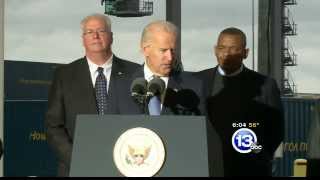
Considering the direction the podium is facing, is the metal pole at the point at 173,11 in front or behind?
behind

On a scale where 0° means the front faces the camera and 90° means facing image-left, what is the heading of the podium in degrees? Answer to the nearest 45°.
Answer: approximately 0°

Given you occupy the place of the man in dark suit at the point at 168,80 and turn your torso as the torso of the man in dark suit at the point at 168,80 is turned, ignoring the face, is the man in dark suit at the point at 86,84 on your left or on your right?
on your right

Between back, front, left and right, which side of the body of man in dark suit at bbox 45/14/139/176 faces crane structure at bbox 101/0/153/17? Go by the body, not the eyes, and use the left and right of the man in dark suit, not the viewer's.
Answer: back

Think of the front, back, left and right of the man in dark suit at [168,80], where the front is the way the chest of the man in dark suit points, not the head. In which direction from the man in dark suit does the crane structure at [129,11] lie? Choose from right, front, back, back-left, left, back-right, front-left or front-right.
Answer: back

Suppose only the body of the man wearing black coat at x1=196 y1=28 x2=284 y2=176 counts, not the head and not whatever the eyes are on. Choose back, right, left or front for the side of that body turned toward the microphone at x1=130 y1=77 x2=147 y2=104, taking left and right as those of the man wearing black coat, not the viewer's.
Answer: front

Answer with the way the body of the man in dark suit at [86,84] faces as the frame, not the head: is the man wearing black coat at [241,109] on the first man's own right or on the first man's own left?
on the first man's own left

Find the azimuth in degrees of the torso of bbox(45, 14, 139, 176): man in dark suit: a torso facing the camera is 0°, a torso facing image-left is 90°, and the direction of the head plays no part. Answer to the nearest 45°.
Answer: approximately 0°

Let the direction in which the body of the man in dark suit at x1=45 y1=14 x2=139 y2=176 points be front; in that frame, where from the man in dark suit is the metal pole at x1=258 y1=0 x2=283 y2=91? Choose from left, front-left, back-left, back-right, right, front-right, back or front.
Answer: back-left
